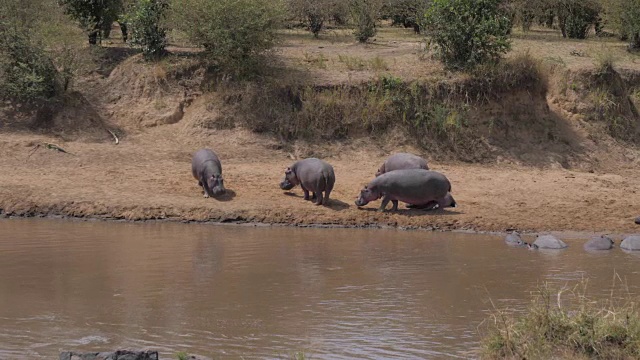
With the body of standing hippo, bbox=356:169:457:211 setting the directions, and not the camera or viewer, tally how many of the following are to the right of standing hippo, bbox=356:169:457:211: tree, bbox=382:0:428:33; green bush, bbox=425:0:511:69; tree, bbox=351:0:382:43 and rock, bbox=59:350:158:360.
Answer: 3

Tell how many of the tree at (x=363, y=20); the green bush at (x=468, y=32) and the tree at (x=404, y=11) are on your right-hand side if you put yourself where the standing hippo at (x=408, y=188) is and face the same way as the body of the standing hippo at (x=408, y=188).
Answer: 3

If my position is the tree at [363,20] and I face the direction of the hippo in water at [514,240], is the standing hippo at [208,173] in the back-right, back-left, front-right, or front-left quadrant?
front-right

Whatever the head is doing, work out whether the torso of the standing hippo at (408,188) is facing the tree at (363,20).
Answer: no

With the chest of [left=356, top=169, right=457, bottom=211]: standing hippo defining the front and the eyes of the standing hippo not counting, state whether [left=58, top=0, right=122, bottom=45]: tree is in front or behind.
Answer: in front

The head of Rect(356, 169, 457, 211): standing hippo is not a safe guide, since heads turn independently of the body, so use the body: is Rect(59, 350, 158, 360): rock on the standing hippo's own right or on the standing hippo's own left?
on the standing hippo's own left

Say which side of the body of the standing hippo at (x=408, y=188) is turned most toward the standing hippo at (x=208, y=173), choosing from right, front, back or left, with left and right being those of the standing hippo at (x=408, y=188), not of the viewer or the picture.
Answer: front

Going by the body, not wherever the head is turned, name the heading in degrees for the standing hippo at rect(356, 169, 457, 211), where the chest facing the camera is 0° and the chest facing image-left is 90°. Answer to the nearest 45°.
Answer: approximately 90°

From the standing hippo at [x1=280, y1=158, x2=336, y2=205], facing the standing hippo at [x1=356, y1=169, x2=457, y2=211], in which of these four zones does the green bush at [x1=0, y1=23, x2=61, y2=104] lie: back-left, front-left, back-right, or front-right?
back-left

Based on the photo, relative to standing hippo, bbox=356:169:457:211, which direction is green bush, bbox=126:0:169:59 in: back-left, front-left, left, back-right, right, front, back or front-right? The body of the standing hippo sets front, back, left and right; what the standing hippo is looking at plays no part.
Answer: front-right

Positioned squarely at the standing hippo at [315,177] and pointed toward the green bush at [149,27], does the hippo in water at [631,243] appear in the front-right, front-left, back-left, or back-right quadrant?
back-right

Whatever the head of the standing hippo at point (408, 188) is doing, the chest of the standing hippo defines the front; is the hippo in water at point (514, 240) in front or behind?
behind

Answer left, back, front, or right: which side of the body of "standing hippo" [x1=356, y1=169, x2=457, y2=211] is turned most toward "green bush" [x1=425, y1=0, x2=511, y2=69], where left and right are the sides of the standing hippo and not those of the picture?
right

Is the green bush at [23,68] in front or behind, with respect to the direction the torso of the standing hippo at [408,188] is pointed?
in front

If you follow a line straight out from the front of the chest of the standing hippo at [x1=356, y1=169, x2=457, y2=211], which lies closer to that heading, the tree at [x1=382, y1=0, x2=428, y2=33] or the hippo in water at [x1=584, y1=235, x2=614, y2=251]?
the tree

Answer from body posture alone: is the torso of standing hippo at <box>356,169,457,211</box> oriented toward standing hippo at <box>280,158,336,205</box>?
yes

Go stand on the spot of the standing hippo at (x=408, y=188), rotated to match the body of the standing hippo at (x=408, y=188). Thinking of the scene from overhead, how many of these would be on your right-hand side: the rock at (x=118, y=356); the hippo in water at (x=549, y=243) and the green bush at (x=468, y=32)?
1

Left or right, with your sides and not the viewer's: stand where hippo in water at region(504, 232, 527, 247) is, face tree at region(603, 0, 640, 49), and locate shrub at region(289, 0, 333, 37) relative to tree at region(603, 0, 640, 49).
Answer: left

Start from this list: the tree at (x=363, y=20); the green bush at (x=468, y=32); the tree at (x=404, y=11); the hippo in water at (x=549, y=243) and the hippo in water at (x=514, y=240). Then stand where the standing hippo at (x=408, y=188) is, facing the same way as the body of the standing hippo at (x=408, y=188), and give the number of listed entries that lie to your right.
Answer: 3

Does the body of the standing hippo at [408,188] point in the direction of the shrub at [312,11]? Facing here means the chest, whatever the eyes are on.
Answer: no

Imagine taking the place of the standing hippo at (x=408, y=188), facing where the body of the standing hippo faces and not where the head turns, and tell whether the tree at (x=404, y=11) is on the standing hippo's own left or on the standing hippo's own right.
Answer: on the standing hippo's own right
